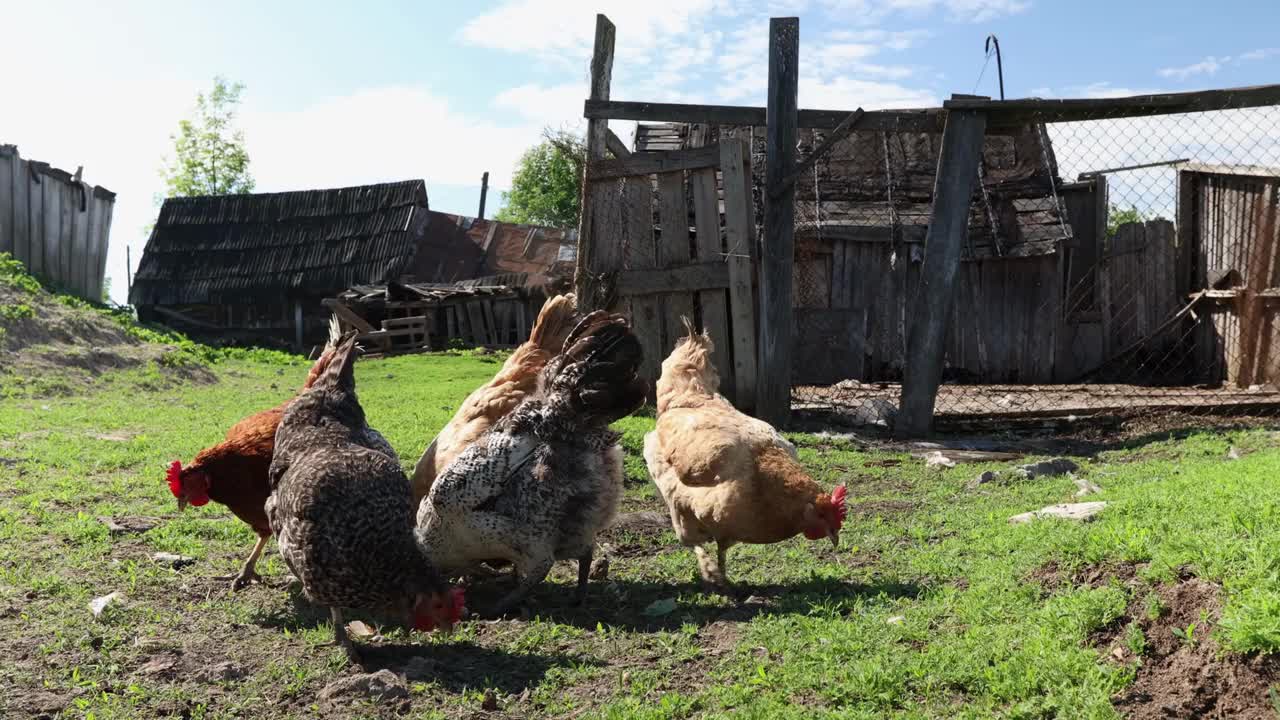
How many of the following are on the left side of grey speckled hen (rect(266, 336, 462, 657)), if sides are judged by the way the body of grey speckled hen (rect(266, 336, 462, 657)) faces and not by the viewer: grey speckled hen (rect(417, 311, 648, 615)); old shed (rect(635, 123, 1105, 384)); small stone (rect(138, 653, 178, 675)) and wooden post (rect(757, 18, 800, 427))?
3

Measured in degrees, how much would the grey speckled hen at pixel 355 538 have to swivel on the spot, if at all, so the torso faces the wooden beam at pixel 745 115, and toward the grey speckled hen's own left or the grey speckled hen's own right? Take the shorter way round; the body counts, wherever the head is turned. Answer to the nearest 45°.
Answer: approximately 90° to the grey speckled hen's own left

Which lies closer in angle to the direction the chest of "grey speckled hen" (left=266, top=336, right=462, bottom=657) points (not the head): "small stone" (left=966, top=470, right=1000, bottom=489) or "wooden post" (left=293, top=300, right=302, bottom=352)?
the small stone

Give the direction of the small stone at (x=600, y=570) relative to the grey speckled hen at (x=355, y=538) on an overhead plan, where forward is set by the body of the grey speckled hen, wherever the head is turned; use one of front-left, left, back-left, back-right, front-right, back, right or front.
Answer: left

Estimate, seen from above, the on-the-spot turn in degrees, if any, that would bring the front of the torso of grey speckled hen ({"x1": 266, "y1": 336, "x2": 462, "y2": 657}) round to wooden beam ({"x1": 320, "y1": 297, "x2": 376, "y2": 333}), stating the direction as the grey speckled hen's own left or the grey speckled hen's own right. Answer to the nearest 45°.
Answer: approximately 135° to the grey speckled hen's own left

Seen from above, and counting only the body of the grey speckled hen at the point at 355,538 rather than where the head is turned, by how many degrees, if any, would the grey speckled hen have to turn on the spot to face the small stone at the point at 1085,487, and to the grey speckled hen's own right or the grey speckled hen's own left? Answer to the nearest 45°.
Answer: approximately 45° to the grey speckled hen's own left

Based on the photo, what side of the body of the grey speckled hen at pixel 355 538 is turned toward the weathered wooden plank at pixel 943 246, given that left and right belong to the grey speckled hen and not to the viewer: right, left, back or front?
left

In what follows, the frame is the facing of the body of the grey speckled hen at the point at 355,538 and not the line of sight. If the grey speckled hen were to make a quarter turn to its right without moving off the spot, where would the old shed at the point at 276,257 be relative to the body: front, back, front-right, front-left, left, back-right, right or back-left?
back-right

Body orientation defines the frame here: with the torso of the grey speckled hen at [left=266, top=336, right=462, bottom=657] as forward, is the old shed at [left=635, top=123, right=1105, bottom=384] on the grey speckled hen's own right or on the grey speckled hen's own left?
on the grey speckled hen's own left

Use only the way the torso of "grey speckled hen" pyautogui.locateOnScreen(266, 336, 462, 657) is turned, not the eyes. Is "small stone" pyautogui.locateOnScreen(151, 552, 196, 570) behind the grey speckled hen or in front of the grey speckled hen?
behind

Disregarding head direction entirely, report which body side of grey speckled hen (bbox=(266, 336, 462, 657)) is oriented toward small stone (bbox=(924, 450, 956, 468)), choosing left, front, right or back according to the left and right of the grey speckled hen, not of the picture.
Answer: left
